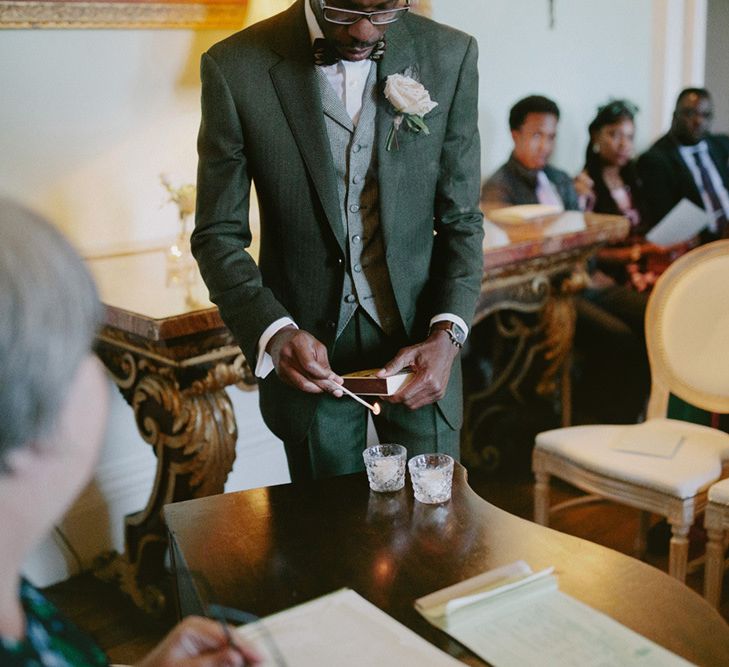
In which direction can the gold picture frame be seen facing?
toward the camera

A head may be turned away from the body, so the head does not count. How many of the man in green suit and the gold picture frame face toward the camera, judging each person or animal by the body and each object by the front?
2

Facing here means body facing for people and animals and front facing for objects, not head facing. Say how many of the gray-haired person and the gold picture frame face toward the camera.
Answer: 1

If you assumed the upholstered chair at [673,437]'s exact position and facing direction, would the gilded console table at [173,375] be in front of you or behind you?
in front

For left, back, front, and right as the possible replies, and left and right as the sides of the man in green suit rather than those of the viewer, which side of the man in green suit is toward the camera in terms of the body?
front

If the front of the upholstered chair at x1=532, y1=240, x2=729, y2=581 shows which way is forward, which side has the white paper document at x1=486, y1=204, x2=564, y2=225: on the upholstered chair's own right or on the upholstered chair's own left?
on the upholstered chair's own right

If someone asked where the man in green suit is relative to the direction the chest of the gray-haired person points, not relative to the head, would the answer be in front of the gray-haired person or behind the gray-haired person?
in front

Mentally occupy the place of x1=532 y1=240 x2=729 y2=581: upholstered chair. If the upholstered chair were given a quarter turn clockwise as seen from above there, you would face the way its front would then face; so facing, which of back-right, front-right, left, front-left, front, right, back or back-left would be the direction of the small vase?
front-left

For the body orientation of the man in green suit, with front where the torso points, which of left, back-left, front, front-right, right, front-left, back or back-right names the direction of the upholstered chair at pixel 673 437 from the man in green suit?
back-left

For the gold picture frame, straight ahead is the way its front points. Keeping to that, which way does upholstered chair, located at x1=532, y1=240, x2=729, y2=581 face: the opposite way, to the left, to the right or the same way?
to the right

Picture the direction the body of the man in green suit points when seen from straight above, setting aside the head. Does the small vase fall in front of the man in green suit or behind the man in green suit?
behind

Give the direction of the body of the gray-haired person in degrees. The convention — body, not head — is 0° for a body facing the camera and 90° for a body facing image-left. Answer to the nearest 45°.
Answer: approximately 225°

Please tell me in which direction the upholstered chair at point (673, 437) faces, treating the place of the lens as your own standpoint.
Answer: facing the viewer and to the left of the viewer

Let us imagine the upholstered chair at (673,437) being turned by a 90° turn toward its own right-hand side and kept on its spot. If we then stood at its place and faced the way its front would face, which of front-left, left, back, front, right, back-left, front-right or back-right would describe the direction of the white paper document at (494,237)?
front
